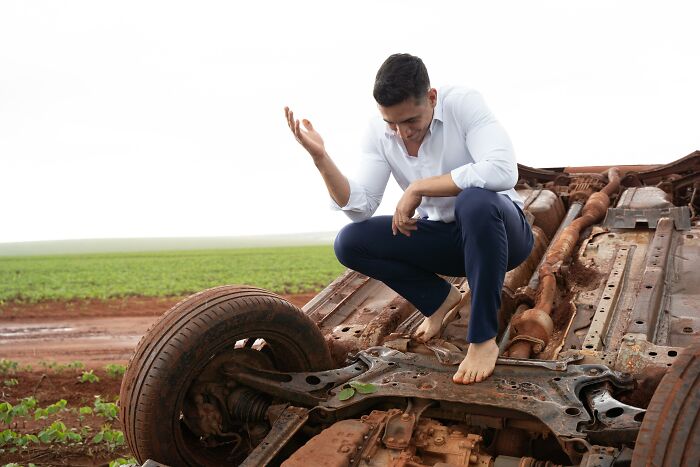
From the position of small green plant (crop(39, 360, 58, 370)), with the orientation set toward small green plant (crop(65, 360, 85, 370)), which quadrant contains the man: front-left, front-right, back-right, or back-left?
front-right

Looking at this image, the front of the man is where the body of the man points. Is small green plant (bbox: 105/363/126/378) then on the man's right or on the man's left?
on the man's right

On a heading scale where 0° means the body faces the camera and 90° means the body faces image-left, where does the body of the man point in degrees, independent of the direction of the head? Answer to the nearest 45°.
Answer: approximately 45°

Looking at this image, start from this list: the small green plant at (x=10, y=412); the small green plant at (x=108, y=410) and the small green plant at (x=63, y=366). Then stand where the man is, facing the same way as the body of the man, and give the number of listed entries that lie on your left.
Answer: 0

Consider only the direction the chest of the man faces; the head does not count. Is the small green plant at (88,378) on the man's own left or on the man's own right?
on the man's own right

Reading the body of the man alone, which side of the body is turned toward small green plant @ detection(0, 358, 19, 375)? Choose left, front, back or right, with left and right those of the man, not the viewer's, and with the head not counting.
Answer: right

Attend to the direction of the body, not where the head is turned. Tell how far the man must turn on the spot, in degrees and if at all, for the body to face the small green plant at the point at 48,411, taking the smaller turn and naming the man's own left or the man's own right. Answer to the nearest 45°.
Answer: approximately 90° to the man's own right

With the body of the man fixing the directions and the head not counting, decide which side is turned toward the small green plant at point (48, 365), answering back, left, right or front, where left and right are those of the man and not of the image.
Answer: right

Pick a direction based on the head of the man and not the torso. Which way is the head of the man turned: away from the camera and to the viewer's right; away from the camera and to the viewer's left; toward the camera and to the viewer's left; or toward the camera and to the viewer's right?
toward the camera and to the viewer's left

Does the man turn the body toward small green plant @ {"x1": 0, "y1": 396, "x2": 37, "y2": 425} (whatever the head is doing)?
no

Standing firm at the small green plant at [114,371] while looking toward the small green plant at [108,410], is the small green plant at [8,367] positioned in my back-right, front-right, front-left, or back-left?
back-right

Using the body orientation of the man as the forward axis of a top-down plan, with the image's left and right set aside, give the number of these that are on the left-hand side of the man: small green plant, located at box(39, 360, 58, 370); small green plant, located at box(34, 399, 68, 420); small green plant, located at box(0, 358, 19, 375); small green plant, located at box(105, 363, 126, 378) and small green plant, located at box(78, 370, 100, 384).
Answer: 0

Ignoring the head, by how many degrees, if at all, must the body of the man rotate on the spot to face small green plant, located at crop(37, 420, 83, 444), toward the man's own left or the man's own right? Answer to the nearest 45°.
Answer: approximately 90° to the man's own right

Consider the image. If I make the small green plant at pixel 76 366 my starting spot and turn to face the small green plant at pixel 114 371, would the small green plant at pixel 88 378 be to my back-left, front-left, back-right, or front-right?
front-right

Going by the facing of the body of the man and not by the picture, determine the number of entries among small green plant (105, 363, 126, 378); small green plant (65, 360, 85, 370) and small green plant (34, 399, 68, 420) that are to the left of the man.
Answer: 0
